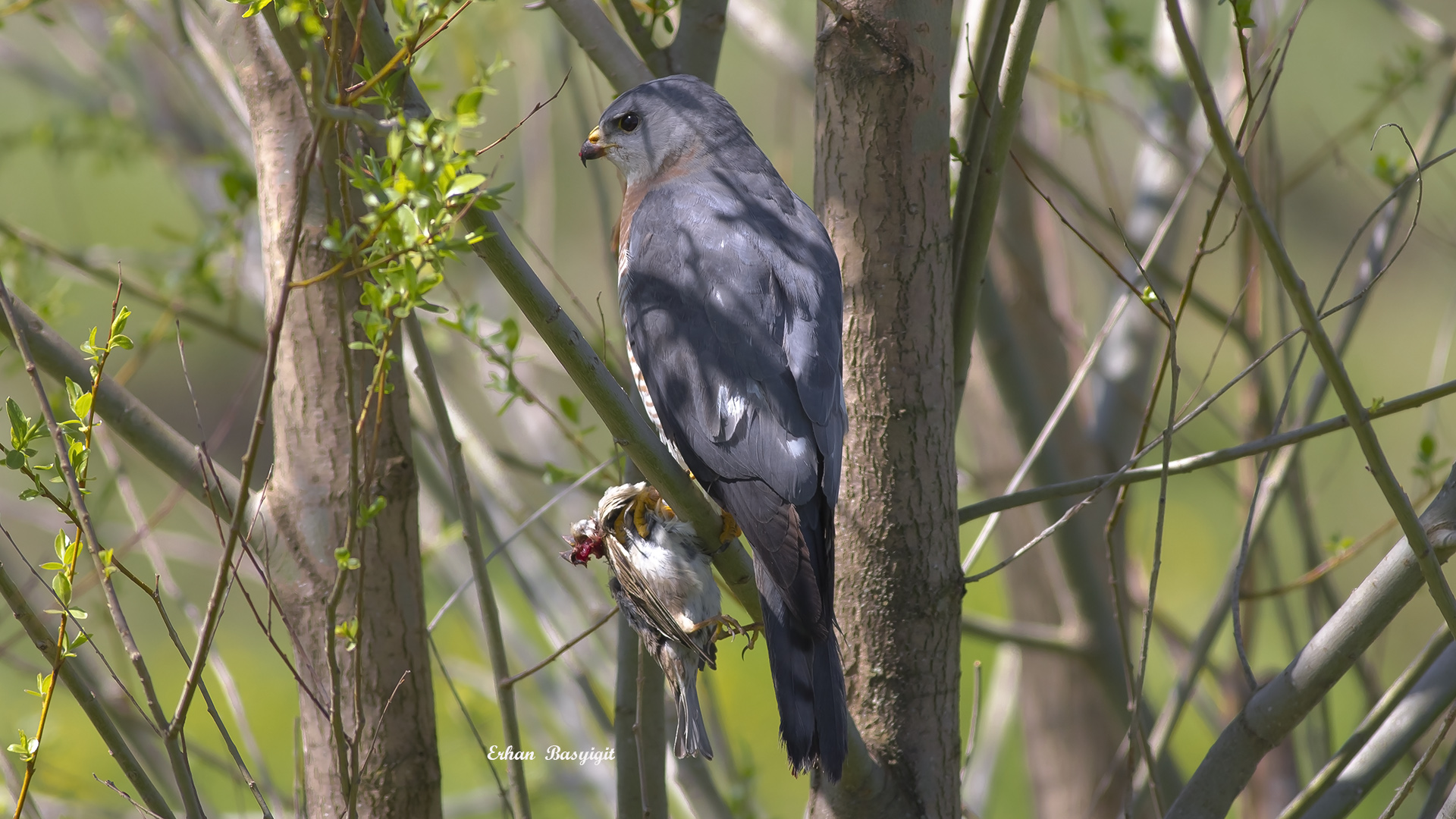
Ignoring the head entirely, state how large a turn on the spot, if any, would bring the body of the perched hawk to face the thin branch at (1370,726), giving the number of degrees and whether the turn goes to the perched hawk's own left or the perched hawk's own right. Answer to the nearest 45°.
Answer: approximately 135° to the perched hawk's own right

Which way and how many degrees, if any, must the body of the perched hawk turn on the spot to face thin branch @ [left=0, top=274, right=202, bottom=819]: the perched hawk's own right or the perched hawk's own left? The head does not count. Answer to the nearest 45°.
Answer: approximately 90° to the perched hawk's own left

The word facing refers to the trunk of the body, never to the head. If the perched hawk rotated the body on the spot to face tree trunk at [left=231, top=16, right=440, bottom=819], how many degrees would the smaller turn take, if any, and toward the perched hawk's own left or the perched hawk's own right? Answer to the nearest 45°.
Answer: approximately 45° to the perched hawk's own left

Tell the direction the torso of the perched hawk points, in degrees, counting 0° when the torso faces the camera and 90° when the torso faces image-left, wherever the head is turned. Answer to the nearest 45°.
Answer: approximately 135°

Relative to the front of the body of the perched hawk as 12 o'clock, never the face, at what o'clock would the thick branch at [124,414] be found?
The thick branch is roughly at 10 o'clock from the perched hawk.
